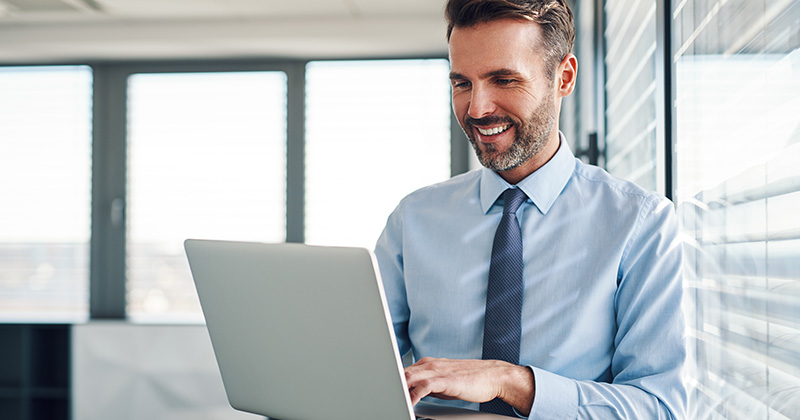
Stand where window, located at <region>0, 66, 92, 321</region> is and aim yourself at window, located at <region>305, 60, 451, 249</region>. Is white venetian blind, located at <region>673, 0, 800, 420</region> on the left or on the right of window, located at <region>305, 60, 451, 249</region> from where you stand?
right

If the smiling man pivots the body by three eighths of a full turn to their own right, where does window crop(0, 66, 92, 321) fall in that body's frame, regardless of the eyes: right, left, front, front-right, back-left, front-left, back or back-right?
front-left

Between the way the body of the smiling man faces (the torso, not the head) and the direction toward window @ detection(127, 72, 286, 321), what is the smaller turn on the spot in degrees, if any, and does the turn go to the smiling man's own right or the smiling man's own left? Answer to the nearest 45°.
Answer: approximately 90° to the smiling man's own right

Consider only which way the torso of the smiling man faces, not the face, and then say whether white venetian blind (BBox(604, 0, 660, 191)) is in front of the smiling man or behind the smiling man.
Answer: behind

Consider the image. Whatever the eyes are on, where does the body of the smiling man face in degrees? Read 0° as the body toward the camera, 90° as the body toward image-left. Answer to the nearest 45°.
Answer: approximately 45°

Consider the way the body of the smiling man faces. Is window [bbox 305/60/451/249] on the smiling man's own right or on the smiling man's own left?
on the smiling man's own right
